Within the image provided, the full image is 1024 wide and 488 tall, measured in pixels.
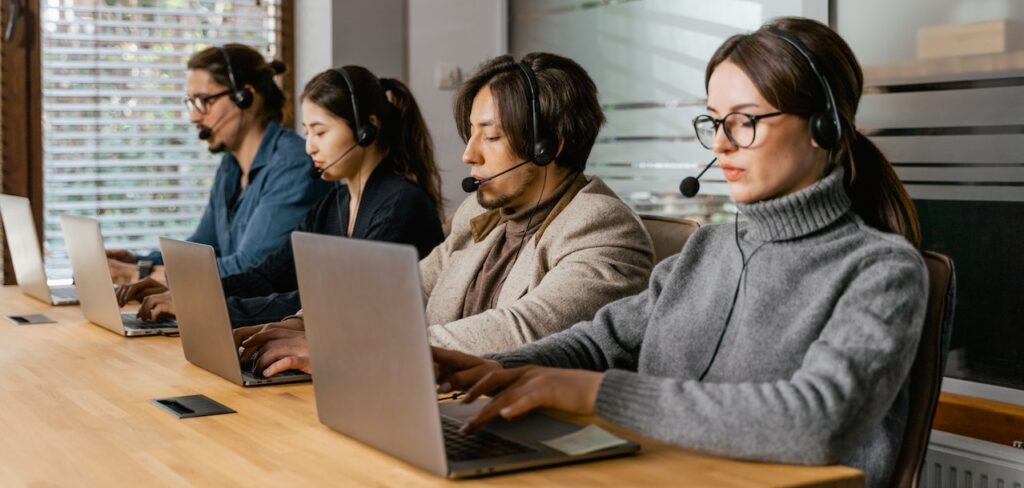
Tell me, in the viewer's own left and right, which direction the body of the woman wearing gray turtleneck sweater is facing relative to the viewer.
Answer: facing the viewer and to the left of the viewer

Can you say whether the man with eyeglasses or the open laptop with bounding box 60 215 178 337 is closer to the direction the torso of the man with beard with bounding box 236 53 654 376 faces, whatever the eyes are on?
the open laptop

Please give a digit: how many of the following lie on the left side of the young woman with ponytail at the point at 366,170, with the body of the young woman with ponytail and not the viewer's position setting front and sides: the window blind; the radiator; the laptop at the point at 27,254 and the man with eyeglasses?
1

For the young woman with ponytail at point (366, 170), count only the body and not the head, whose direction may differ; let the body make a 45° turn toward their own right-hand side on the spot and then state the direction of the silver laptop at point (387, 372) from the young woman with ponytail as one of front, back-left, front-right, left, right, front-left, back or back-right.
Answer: left

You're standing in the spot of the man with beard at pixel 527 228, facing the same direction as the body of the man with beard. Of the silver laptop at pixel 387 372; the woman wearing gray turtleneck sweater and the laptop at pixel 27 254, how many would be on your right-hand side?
1

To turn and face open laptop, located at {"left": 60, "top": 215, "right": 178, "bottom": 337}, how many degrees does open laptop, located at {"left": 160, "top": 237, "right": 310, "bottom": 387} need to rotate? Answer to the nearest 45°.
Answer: approximately 45° to its left

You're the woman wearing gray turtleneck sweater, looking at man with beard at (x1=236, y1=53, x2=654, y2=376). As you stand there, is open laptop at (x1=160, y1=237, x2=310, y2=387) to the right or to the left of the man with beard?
left

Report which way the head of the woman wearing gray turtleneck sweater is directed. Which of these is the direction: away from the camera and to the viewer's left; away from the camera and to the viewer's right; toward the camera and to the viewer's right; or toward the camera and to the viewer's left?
toward the camera and to the viewer's left

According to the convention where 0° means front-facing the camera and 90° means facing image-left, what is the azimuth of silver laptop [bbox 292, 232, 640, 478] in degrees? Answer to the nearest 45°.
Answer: approximately 225°

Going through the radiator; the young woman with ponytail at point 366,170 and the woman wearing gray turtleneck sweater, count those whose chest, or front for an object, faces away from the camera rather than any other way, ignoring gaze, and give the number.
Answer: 0

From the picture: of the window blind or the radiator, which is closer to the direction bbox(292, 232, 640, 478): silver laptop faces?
the radiator

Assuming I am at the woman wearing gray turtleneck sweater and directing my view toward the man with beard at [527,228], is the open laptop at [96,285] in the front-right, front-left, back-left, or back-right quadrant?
front-left

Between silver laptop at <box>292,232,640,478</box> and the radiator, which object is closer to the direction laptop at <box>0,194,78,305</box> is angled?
the radiator

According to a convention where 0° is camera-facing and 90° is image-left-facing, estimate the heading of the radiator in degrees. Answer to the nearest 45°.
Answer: approximately 45°

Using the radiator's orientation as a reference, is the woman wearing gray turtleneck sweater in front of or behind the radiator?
in front
